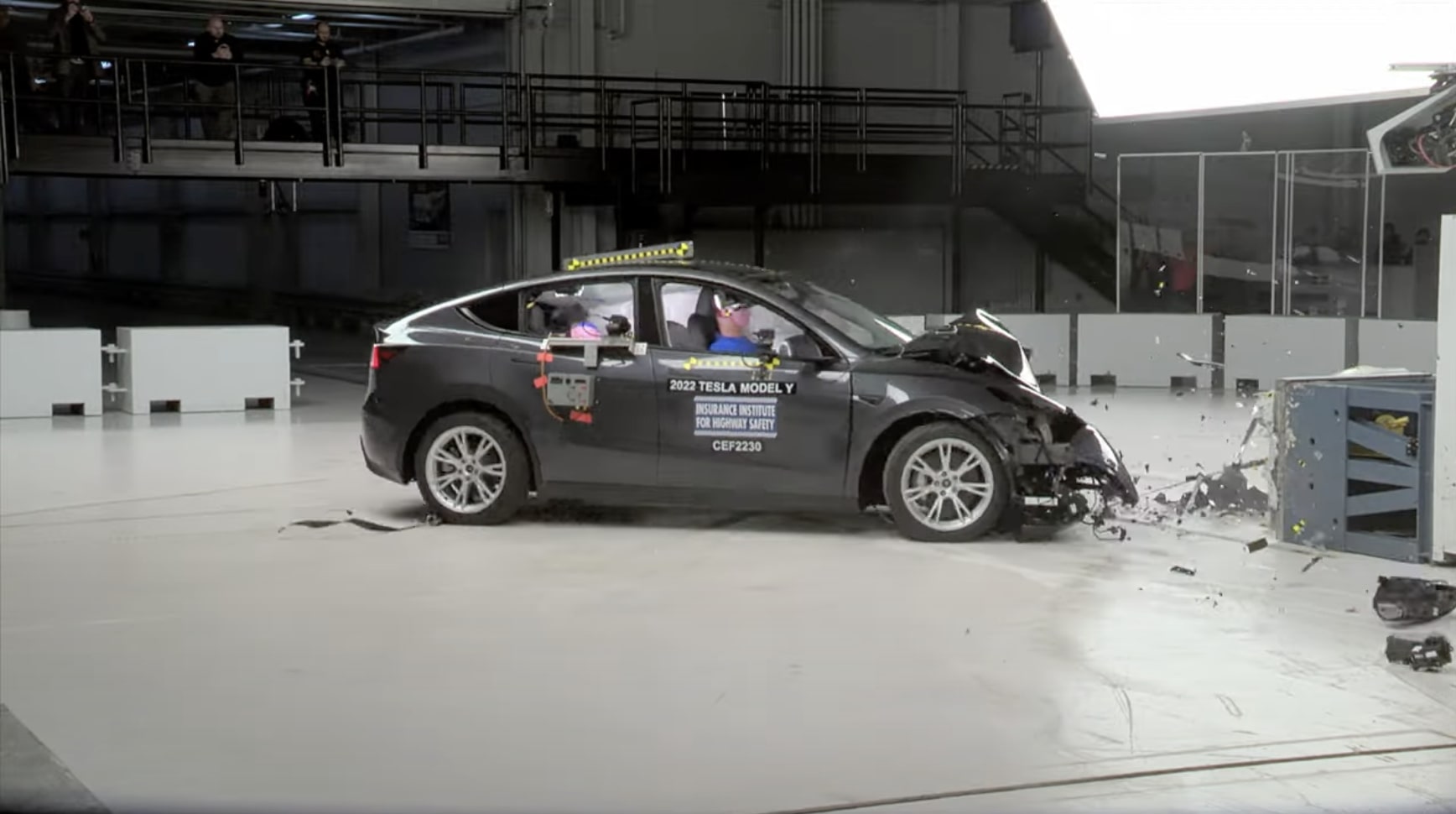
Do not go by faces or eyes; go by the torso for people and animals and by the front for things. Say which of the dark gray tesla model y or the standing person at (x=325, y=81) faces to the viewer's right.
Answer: the dark gray tesla model y

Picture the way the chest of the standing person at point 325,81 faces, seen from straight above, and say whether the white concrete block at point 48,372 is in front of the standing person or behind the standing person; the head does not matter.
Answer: in front

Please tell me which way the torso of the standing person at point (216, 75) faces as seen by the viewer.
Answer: toward the camera

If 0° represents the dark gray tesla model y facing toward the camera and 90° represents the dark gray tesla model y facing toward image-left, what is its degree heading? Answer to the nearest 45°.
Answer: approximately 270°

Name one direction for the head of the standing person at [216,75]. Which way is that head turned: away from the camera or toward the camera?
toward the camera

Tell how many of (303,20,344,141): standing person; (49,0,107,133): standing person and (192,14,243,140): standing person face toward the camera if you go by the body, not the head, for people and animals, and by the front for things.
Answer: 3

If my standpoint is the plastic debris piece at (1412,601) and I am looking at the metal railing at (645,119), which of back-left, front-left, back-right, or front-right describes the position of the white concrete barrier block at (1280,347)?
front-right

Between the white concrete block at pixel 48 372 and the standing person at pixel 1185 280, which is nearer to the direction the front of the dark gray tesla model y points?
the standing person

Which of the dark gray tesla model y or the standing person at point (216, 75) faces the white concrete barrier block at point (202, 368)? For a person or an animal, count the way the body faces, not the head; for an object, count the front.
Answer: the standing person

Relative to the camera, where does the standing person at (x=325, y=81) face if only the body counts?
toward the camera

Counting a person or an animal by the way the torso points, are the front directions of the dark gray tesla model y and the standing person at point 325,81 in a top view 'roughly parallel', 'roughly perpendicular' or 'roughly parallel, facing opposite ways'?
roughly perpendicular

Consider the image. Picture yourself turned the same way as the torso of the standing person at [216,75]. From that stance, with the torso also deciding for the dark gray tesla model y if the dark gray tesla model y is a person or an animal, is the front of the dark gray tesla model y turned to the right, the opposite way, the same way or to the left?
to the left

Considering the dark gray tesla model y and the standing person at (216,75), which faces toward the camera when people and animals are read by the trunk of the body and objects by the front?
the standing person

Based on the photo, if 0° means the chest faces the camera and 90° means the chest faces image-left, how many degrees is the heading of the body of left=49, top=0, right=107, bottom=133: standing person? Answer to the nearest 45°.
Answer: approximately 0°

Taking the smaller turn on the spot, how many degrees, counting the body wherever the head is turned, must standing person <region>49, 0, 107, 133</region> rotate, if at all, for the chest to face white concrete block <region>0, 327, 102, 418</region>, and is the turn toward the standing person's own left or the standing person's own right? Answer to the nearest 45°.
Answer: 0° — they already face it

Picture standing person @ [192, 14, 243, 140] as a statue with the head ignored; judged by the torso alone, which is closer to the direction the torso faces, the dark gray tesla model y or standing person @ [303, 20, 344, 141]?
the dark gray tesla model y
